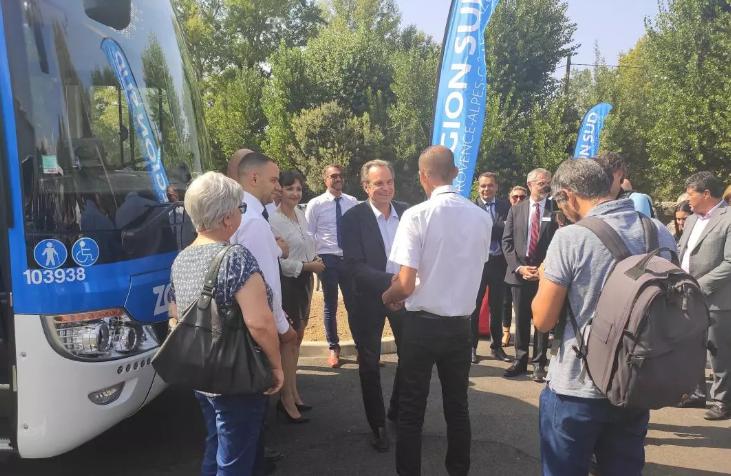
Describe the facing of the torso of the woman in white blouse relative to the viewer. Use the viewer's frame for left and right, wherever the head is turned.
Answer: facing the viewer and to the right of the viewer

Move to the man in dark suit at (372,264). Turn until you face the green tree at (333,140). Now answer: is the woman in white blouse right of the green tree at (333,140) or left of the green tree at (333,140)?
left

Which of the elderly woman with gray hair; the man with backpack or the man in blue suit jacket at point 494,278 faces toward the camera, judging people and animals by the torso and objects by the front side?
the man in blue suit jacket

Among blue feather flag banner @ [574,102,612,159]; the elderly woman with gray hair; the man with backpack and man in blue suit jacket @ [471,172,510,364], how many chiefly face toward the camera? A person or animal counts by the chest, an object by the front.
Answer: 2

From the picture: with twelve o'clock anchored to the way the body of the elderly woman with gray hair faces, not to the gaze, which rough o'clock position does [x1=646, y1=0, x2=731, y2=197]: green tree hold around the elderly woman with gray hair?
The green tree is roughly at 12 o'clock from the elderly woman with gray hair.

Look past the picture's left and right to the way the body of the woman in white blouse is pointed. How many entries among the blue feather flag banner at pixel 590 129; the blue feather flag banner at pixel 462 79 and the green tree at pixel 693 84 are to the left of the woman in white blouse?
3

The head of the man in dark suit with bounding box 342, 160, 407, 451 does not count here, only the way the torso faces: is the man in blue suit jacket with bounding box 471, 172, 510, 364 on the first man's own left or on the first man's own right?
on the first man's own left

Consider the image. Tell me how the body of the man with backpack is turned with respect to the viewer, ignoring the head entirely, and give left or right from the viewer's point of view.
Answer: facing away from the viewer and to the left of the viewer

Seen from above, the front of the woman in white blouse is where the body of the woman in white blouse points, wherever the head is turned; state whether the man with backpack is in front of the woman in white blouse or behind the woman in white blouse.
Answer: in front

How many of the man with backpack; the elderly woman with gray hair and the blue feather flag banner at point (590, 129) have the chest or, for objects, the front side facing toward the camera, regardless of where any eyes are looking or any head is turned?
1

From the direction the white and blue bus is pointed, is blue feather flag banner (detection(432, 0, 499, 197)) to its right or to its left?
on its left

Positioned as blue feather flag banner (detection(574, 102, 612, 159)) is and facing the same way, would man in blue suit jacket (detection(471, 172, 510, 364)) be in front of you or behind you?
in front

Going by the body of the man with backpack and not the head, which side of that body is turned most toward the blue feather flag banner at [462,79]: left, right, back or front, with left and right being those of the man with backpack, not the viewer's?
front

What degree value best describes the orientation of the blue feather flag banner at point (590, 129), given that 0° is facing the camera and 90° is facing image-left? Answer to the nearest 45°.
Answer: approximately 0°

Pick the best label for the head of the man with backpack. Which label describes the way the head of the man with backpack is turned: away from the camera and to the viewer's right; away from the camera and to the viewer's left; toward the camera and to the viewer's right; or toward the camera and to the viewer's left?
away from the camera and to the viewer's left

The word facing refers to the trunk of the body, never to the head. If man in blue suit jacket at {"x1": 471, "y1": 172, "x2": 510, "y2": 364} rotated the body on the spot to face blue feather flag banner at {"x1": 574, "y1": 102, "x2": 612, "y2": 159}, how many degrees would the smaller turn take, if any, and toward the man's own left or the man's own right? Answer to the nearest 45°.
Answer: approximately 180°

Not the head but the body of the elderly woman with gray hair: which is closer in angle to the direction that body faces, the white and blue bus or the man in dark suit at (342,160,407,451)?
the man in dark suit

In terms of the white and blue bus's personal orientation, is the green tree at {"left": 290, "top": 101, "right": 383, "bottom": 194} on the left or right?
on its left
